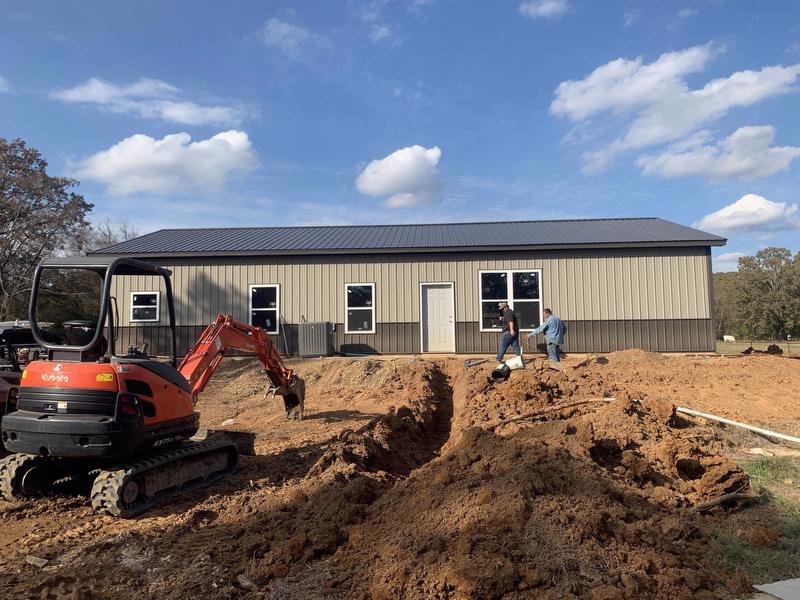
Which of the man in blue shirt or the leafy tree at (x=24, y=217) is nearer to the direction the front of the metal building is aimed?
the man in blue shirt

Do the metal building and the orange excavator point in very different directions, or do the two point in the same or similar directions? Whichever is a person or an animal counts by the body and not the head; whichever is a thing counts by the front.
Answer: very different directions

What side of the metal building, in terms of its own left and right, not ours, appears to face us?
front

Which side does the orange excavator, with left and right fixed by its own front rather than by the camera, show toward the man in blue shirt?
front

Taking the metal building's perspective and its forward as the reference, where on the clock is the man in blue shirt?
The man in blue shirt is roughly at 11 o'clock from the metal building.

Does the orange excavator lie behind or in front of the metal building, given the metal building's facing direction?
in front

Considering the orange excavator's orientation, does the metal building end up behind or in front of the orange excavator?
in front

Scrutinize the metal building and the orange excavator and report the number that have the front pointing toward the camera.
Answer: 1

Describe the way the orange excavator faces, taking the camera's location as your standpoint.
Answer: facing away from the viewer and to the right of the viewer

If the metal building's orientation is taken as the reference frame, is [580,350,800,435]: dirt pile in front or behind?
in front

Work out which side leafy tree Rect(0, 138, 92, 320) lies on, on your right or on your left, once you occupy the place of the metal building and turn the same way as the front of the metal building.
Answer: on your right

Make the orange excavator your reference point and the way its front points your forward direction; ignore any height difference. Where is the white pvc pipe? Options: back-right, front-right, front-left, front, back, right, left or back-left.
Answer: front-right
